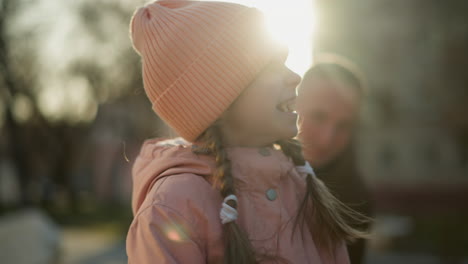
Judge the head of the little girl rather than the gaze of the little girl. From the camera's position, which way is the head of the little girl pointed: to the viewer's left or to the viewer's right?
to the viewer's right

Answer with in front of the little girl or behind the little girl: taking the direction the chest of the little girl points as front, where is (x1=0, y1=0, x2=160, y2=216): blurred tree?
behind

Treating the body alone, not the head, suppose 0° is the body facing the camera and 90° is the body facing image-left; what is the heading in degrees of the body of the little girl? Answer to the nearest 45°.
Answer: approximately 315°
